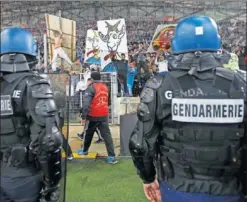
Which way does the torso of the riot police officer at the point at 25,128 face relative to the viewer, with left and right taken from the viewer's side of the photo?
facing away from the viewer and to the right of the viewer

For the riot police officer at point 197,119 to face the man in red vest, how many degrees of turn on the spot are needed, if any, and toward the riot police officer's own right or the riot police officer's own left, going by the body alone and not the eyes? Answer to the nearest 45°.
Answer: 0° — they already face them

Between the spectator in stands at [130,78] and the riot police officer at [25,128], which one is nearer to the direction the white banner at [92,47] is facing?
the riot police officer

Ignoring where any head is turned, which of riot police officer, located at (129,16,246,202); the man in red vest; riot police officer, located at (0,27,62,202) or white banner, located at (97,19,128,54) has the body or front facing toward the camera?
the white banner

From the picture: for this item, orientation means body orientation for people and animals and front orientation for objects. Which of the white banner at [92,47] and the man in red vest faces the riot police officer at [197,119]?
the white banner

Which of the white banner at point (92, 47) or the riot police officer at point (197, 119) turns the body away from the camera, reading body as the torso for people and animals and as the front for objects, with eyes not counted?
the riot police officer

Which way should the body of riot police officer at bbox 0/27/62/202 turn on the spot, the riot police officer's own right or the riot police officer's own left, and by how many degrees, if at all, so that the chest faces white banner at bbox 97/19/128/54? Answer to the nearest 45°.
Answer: approximately 45° to the riot police officer's own left

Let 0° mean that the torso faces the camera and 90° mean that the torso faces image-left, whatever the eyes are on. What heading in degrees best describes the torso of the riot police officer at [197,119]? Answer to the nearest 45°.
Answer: approximately 180°

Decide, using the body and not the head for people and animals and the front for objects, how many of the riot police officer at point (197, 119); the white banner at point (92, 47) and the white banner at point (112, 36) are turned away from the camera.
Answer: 1

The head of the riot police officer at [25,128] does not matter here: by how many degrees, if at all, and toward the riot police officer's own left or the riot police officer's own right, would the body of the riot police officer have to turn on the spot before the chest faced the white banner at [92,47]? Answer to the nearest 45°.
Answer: approximately 45° to the riot police officer's own left

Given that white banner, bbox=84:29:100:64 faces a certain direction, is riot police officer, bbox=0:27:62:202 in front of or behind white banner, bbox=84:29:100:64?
in front

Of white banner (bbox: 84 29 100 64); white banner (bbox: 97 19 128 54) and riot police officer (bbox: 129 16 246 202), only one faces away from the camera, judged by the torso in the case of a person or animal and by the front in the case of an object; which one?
the riot police officer

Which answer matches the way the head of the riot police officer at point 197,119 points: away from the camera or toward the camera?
away from the camera
